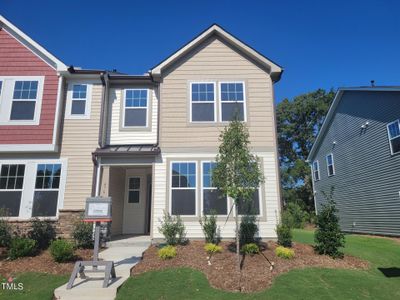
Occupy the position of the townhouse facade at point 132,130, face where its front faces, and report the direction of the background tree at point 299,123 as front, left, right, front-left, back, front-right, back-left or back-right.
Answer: back-left

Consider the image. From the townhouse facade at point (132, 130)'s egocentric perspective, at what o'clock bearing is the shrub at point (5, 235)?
The shrub is roughly at 3 o'clock from the townhouse facade.

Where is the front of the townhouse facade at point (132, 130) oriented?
toward the camera

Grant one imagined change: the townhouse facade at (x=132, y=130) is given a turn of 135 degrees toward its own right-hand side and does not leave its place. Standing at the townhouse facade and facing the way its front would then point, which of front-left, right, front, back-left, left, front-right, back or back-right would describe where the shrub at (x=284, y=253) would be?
back

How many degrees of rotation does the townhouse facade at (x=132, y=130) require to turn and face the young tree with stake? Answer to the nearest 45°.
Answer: approximately 45° to its left

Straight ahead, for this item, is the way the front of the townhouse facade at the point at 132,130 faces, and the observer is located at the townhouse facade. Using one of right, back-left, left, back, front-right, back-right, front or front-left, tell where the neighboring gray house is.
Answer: left

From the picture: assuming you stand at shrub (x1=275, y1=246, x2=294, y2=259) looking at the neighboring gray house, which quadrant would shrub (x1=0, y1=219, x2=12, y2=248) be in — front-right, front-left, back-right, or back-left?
back-left

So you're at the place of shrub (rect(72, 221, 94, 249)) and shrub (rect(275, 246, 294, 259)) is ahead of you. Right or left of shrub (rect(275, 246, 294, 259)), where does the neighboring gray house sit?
left
